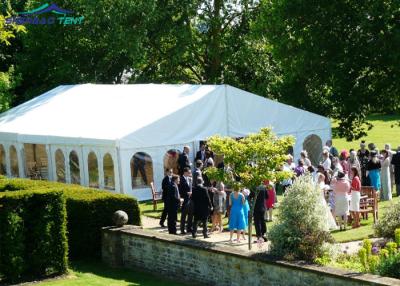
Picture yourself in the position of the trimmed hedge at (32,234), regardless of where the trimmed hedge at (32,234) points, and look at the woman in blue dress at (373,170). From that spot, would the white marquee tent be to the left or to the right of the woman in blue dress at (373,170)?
left

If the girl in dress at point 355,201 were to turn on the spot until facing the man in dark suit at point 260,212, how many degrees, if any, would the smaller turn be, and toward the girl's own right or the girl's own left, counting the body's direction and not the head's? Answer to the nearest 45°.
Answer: approximately 45° to the girl's own left

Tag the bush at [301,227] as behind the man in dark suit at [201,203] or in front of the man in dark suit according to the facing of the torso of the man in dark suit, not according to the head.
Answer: behind

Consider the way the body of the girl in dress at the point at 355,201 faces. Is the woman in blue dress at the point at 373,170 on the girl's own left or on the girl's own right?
on the girl's own right

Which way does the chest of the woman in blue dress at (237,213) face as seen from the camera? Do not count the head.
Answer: away from the camera

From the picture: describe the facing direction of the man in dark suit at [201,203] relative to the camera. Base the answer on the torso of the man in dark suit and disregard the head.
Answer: away from the camera

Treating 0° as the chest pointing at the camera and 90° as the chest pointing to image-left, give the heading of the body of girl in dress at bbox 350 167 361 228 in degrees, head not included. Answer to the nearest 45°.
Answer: approximately 90°

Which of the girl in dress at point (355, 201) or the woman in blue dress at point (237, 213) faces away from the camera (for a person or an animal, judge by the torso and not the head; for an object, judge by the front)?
the woman in blue dress

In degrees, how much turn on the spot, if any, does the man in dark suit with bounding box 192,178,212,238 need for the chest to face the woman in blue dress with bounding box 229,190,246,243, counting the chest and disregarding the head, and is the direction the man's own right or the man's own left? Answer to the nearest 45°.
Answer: approximately 90° to the man's own right
